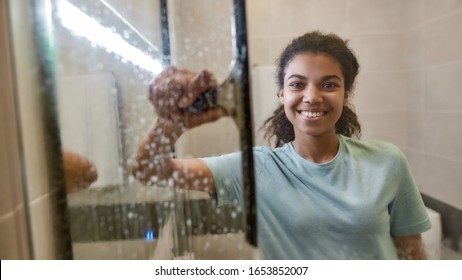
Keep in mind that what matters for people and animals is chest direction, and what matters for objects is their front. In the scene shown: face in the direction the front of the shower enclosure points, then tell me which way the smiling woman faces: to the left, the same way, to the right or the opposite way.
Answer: the same way

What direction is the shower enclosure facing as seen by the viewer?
toward the camera

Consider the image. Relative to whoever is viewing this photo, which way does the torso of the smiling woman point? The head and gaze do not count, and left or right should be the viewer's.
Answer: facing the viewer

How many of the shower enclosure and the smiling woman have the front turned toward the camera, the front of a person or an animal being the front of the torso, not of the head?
2

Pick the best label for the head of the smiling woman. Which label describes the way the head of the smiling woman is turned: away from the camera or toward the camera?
toward the camera
